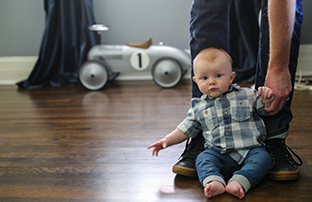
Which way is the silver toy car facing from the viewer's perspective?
to the viewer's left

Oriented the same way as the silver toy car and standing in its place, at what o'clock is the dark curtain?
The dark curtain is roughly at 1 o'clock from the silver toy car.
